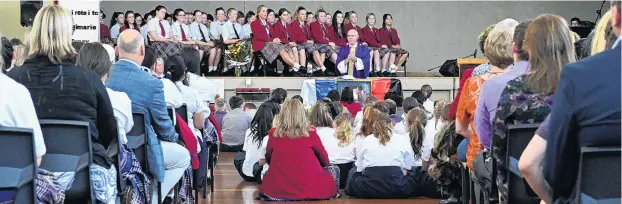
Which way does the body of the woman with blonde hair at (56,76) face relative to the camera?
away from the camera

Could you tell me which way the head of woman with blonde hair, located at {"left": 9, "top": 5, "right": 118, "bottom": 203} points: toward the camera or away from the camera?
away from the camera

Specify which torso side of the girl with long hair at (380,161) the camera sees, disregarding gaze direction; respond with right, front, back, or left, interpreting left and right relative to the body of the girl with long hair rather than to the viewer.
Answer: back

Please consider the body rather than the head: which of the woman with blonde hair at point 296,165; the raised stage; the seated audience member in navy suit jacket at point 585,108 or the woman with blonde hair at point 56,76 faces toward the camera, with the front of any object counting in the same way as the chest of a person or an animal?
the raised stage

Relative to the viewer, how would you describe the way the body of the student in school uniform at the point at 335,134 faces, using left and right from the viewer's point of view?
facing away from the viewer

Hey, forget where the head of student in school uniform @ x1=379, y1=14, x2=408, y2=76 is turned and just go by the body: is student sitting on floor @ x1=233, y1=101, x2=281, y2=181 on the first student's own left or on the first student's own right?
on the first student's own right

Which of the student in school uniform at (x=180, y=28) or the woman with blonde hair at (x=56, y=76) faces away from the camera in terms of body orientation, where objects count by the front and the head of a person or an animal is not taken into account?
the woman with blonde hair

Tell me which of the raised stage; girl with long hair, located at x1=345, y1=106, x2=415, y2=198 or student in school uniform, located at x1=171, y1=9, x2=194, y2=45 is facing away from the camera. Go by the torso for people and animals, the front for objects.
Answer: the girl with long hair

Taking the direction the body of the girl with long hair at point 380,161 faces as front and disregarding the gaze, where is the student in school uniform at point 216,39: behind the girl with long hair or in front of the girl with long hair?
in front

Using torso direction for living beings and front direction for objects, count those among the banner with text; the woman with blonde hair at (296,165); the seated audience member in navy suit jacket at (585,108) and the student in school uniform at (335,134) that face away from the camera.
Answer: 3

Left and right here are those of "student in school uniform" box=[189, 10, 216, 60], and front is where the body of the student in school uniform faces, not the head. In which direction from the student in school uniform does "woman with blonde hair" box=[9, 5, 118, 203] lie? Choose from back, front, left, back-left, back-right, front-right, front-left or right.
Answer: front-right

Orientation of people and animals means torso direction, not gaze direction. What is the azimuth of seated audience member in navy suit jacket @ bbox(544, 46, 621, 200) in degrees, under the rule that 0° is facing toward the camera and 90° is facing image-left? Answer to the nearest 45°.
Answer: approximately 180°

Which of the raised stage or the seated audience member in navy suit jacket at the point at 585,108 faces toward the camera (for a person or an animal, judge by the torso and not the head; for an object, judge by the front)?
the raised stage

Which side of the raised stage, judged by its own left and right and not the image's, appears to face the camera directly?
front
